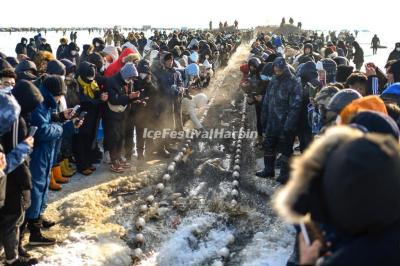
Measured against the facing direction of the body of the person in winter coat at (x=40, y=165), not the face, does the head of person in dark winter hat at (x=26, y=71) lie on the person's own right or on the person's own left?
on the person's own left

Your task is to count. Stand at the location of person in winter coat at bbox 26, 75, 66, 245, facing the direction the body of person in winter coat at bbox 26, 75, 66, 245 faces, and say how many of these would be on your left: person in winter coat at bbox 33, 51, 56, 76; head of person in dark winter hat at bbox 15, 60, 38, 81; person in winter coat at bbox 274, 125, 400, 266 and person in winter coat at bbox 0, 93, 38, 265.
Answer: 2

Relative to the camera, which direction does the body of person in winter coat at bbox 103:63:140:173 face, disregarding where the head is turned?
to the viewer's right

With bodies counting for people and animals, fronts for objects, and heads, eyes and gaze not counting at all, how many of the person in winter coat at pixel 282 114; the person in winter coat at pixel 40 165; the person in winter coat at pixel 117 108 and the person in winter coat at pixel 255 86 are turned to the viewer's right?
2

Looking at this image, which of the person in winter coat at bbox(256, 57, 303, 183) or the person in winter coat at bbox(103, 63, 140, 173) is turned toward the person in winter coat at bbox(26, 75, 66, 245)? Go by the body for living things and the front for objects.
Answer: the person in winter coat at bbox(256, 57, 303, 183)

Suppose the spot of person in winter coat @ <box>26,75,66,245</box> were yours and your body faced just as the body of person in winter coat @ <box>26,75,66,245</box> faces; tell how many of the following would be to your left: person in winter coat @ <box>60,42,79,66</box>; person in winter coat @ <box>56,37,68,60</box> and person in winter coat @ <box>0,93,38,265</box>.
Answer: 2

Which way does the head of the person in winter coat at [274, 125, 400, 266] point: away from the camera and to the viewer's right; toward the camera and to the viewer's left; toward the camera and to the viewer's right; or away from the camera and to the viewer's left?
away from the camera and to the viewer's left

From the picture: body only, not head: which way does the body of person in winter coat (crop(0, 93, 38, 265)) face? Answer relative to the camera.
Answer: to the viewer's right

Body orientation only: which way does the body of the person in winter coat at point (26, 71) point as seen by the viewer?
to the viewer's right

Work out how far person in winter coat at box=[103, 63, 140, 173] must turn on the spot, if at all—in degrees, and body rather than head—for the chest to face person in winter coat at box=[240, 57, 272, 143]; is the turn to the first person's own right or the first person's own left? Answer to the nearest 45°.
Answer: approximately 45° to the first person's own left

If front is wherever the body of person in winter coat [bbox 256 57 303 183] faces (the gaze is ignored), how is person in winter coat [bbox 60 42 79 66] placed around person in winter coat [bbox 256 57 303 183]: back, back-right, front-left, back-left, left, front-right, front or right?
right

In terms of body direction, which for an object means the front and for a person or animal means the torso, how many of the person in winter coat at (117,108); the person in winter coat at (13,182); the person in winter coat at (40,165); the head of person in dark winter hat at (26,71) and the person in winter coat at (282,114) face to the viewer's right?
4

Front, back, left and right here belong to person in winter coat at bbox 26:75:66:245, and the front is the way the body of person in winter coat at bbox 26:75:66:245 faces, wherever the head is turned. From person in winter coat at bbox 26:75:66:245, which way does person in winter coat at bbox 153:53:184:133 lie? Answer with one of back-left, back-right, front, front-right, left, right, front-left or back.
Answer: front-left

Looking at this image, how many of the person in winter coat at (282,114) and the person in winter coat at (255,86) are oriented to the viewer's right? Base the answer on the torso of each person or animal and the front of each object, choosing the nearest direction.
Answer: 0

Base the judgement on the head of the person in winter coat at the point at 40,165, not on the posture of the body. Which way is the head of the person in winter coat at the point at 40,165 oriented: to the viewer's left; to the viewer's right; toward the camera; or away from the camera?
to the viewer's right

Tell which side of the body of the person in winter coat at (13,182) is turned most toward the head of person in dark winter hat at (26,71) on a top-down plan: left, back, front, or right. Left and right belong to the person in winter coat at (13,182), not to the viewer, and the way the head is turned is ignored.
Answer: left

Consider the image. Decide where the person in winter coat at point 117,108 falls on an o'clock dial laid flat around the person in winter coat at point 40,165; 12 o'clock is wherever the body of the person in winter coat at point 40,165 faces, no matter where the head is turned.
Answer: the person in winter coat at point 117,108 is roughly at 10 o'clock from the person in winter coat at point 40,165.

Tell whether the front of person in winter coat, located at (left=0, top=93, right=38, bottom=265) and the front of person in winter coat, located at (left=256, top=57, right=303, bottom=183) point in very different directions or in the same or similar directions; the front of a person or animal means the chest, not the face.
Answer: very different directions
